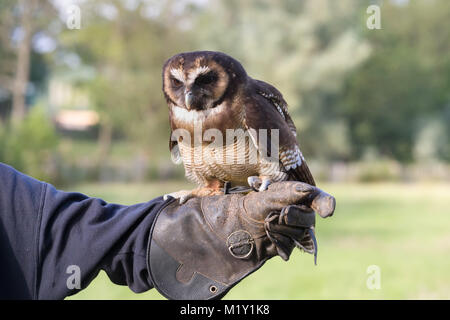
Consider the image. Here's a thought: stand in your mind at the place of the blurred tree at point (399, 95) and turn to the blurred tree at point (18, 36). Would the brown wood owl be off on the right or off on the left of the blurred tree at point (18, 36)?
left

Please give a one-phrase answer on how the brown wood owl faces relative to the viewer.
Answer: facing the viewer and to the left of the viewer

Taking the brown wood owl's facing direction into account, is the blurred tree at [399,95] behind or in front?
behind

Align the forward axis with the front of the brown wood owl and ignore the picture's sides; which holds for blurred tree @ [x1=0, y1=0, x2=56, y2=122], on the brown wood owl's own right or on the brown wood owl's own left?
on the brown wood owl's own right
